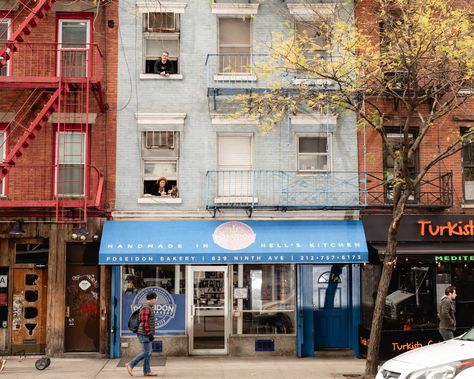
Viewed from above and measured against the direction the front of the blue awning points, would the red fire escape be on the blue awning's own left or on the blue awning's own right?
on the blue awning's own right

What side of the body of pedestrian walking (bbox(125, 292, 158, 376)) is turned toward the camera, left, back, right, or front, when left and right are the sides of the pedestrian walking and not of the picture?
right

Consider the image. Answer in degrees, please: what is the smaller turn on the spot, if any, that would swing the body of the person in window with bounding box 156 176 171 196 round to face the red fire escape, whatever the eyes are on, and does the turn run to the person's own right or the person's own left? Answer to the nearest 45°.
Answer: approximately 90° to the person's own right

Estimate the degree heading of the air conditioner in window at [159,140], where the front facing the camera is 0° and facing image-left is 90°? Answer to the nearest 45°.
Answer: approximately 0°

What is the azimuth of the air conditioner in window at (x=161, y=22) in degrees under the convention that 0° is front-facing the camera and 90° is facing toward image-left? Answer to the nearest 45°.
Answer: approximately 180°

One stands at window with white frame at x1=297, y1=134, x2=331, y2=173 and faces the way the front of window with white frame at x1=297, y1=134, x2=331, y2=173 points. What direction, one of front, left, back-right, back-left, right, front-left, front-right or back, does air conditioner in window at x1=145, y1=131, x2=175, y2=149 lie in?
right

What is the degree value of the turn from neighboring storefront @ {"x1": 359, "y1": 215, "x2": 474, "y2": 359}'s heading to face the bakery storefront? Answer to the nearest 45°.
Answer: approximately 90° to its right
